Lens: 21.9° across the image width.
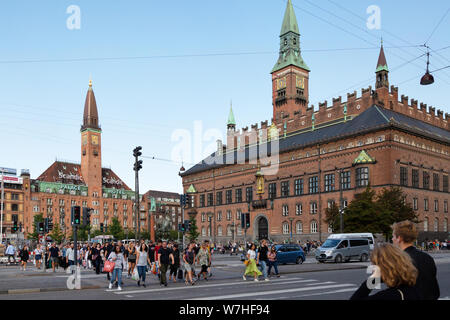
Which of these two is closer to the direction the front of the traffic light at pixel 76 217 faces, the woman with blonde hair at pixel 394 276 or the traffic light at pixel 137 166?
the woman with blonde hair

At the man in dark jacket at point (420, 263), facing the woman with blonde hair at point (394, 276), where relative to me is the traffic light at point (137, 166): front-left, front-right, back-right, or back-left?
back-right

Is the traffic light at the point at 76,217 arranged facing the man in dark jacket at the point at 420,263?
yes

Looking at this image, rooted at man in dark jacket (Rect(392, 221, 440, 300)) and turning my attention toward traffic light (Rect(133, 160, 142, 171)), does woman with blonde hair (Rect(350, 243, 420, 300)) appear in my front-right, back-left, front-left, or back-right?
back-left

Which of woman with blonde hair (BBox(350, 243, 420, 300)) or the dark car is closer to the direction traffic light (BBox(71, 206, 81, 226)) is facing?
the woman with blonde hair

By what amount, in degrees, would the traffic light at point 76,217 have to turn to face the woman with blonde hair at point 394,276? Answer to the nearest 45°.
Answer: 0° — it already faces them

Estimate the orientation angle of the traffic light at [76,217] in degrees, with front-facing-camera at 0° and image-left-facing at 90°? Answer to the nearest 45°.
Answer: approximately 0°
